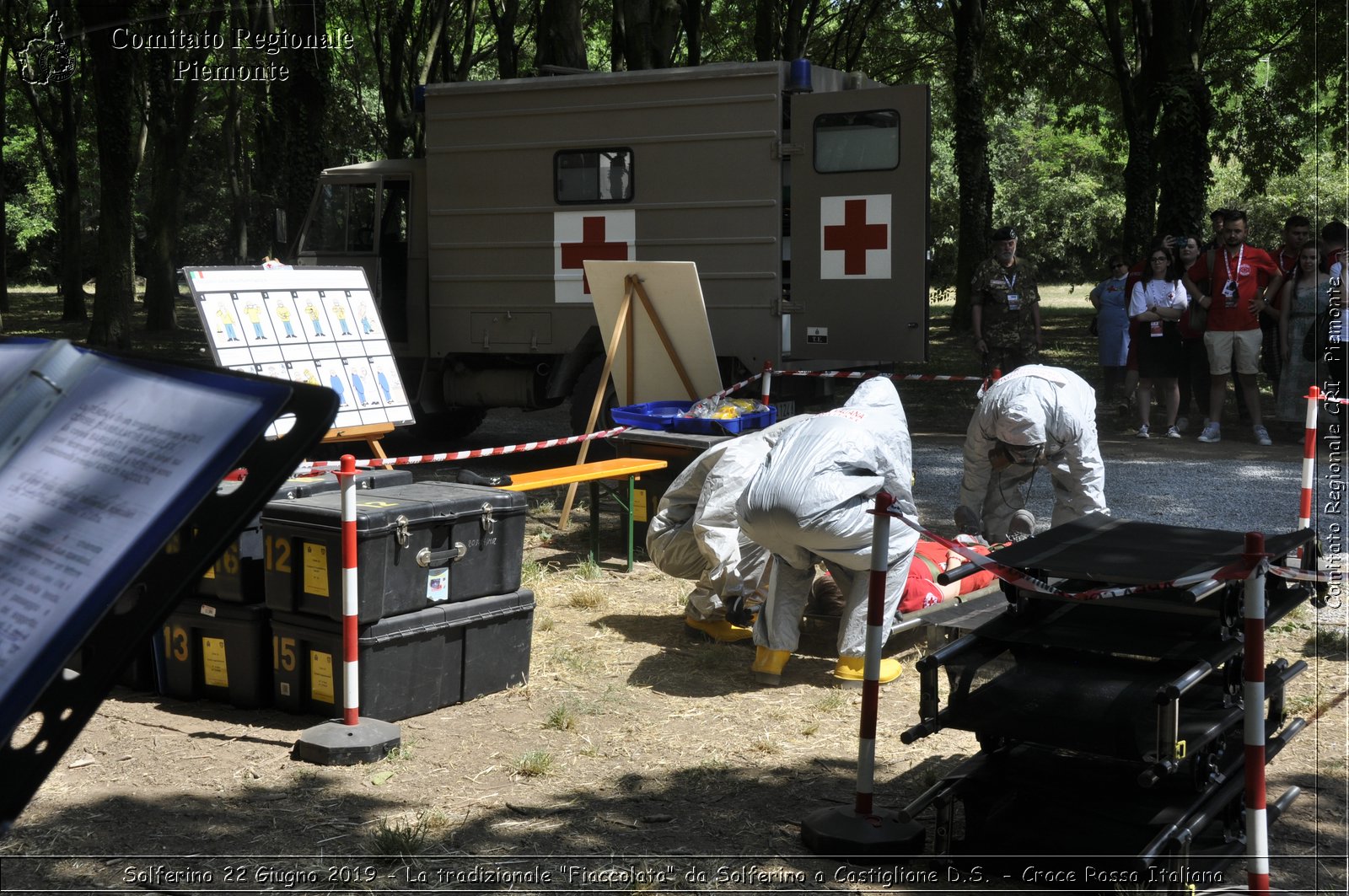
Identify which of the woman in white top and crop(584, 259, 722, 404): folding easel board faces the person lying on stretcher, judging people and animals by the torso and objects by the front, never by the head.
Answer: the woman in white top

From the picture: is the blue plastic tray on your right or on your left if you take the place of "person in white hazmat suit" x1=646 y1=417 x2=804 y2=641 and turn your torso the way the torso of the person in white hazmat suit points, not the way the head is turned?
on your left

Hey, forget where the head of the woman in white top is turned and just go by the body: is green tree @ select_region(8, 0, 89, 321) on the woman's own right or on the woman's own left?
on the woman's own right

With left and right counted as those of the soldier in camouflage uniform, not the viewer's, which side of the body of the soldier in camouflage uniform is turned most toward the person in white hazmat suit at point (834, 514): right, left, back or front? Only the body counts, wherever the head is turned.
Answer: front

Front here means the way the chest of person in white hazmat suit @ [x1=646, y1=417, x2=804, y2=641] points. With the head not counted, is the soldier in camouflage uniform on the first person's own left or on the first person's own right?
on the first person's own left

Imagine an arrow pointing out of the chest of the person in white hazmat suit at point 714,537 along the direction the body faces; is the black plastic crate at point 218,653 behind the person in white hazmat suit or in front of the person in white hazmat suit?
behind

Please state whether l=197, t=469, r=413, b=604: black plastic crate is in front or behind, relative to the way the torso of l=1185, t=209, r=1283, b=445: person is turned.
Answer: in front
